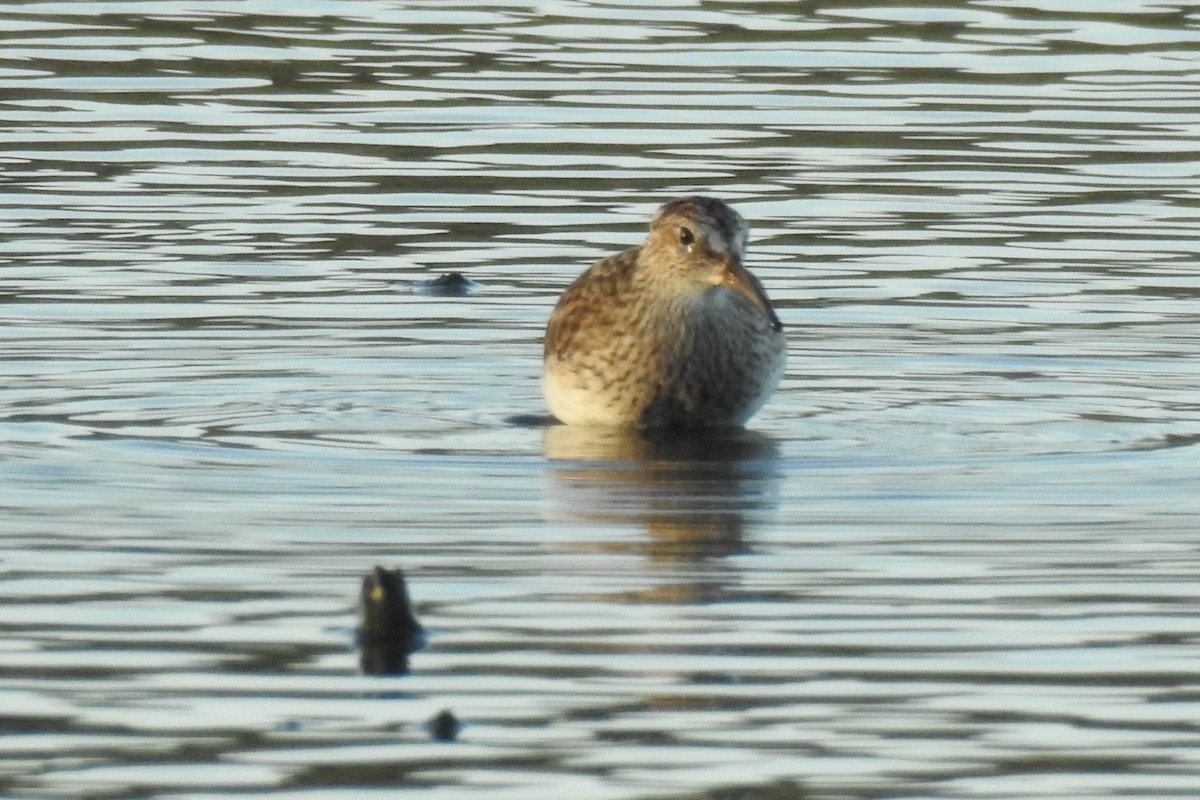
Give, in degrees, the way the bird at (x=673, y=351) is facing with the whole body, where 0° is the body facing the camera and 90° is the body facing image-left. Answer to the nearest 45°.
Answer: approximately 315°

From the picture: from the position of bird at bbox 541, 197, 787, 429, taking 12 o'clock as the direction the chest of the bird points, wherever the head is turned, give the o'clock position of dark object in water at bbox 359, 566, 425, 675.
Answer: The dark object in water is roughly at 2 o'clock from the bird.

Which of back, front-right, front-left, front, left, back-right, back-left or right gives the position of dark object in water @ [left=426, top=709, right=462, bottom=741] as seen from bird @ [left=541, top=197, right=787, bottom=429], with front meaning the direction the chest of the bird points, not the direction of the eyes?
front-right

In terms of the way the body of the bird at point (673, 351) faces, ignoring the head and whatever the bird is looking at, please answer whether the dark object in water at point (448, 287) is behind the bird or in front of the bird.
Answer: behind
